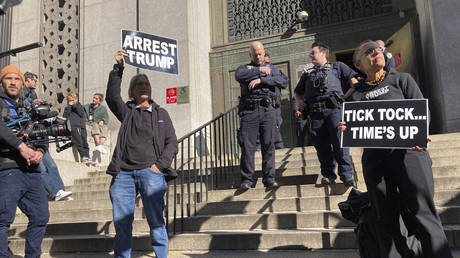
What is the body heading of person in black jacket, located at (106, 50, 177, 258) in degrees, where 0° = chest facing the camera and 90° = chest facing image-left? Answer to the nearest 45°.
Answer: approximately 0°

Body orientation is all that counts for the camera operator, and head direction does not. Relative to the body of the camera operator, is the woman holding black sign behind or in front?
in front

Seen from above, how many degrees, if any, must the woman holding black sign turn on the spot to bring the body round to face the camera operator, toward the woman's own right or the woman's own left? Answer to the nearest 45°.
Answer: approximately 90° to the woman's own right

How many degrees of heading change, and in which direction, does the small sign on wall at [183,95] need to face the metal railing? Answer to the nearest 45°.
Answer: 0° — it already faces it

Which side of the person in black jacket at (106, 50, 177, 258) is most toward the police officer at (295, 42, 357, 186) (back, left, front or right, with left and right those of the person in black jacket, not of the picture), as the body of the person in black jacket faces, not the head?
left

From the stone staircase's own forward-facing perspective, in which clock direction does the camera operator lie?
The camera operator is roughly at 2 o'clock from the stone staircase.

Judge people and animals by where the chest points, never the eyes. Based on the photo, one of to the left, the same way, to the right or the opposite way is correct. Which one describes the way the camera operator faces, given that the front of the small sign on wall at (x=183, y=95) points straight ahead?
to the left

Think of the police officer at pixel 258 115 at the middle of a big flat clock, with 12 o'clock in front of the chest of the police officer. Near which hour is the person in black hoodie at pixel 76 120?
The person in black hoodie is roughly at 4 o'clock from the police officer.

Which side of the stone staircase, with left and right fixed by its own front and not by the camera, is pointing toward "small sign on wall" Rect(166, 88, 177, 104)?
back
